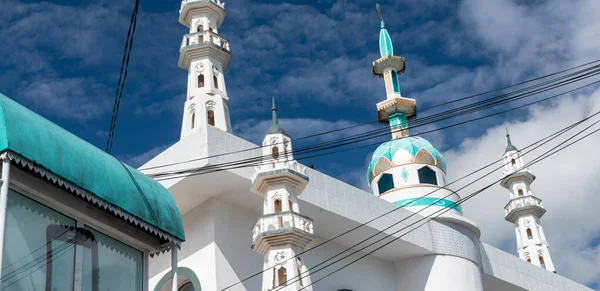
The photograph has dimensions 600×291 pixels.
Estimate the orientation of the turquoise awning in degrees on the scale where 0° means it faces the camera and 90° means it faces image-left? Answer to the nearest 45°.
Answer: approximately 315°

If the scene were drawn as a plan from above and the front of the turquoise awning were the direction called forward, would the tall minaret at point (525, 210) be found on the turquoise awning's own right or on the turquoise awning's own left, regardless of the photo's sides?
on the turquoise awning's own left
